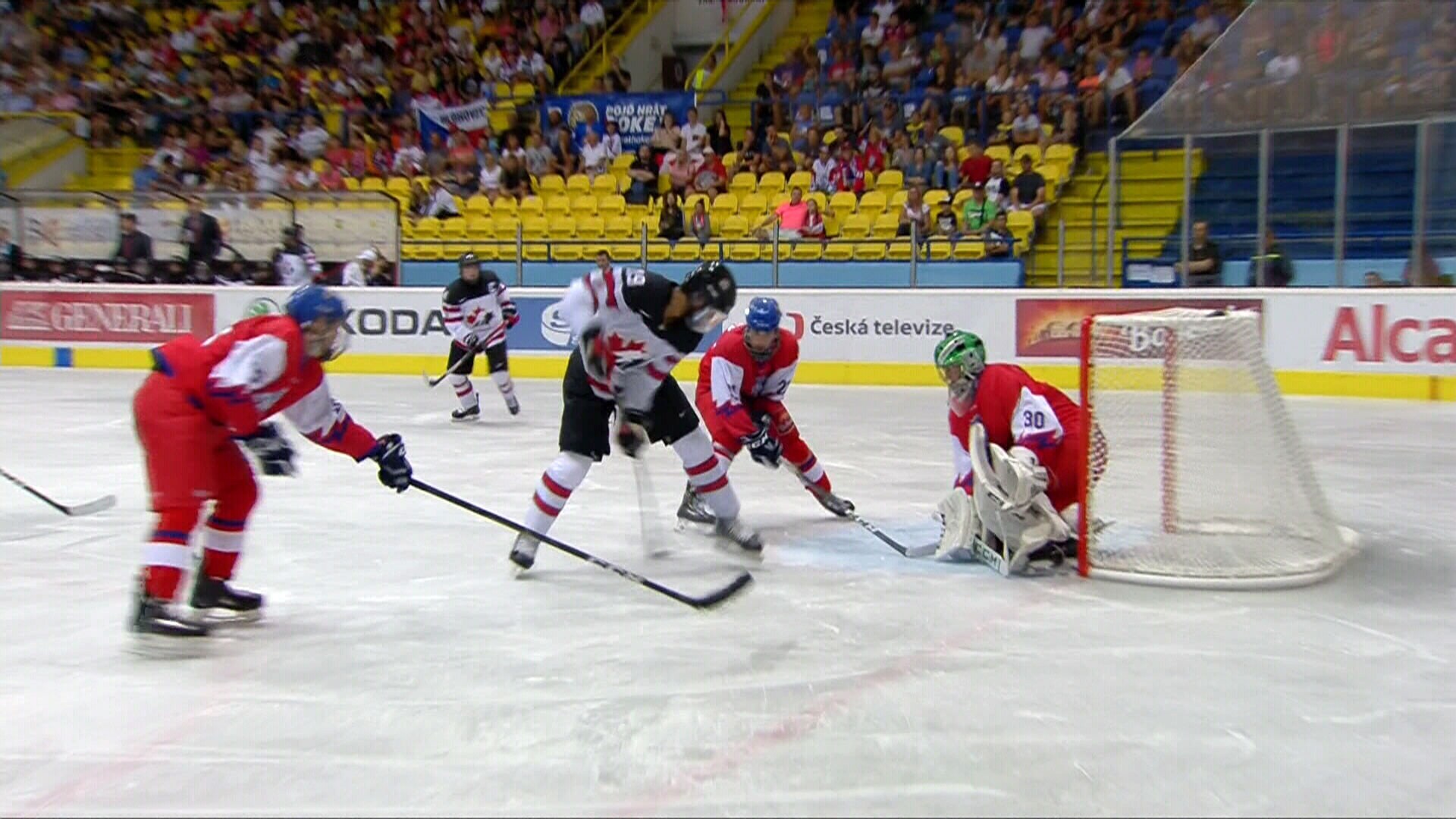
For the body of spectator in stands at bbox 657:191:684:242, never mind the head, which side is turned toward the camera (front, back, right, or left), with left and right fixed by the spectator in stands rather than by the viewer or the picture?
front

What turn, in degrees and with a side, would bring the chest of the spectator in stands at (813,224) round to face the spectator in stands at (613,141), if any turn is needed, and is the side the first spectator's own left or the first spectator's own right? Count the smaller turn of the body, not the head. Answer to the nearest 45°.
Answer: approximately 135° to the first spectator's own right

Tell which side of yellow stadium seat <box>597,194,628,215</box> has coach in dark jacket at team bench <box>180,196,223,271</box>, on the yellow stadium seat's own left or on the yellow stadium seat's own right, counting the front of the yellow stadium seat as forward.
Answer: on the yellow stadium seat's own right

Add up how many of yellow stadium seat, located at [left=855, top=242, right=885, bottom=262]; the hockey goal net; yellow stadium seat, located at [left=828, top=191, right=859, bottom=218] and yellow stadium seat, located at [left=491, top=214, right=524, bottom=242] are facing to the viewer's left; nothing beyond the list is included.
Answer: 1

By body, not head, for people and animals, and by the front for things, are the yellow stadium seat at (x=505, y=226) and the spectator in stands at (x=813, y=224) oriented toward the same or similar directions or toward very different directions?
same or similar directions

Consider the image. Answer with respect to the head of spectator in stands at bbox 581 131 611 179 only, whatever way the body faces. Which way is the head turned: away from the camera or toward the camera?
toward the camera

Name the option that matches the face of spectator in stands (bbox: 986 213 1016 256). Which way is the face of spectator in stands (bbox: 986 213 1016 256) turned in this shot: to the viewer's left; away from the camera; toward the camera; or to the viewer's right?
toward the camera

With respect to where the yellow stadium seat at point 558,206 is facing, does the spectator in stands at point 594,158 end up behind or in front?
behind

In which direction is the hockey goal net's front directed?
to the viewer's left

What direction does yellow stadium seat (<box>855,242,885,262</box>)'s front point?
toward the camera

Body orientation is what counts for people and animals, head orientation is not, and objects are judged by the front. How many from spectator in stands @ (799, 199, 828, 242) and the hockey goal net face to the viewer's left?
1

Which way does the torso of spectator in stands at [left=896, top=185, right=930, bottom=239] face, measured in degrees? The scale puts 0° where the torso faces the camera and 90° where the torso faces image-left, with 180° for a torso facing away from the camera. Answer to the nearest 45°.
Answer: approximately 0°

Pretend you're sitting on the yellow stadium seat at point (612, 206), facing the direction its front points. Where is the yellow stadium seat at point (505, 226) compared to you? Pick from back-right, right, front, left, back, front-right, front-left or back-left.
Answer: right

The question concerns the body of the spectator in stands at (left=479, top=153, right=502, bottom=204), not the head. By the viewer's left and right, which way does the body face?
facing the viewer

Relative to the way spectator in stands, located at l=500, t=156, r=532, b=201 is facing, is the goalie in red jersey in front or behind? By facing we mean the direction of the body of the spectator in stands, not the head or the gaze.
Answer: in front
